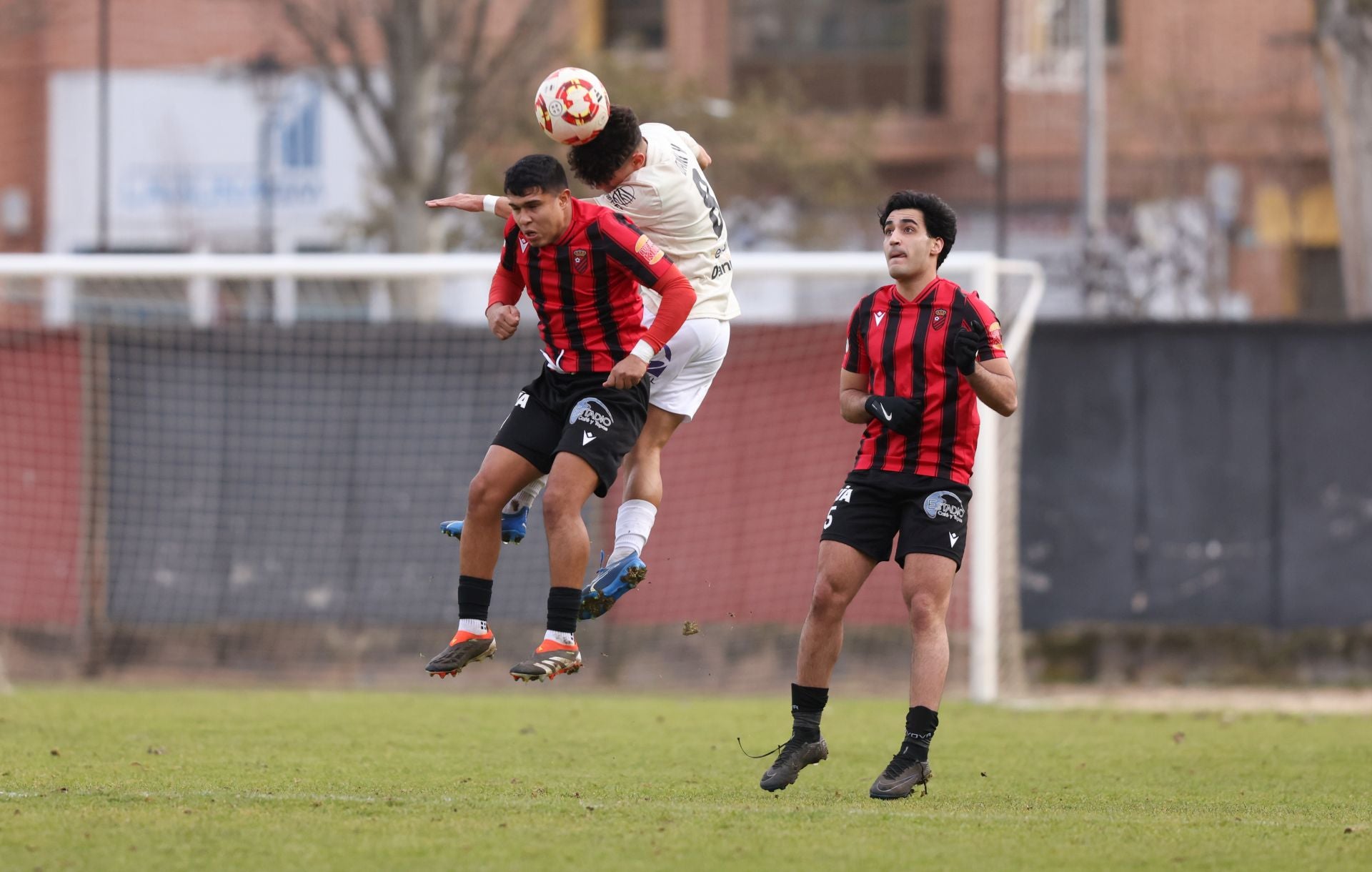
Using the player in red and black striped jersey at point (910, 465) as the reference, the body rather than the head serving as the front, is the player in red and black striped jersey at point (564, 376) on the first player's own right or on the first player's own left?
on the first player's own right

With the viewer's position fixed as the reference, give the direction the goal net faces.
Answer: facing the viewer

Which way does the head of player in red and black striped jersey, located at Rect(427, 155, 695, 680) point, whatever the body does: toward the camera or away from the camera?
toward the camera

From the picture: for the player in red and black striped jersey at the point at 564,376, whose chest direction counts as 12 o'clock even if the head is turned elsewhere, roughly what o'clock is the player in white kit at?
The player in white kit is roughly at 6 o'clock from the player in red and black striped jersey.

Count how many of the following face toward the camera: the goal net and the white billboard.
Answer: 2

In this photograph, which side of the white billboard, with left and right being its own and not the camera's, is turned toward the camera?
front

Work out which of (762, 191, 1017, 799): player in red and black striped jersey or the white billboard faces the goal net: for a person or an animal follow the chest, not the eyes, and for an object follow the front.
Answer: the white billboard

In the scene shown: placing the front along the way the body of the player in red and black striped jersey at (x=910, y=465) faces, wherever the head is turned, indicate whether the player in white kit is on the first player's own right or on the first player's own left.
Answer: on the first player's own right

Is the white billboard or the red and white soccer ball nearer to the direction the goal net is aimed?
the red and white soccer ball

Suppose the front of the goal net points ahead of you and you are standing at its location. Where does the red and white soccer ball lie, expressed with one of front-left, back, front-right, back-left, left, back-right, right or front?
front

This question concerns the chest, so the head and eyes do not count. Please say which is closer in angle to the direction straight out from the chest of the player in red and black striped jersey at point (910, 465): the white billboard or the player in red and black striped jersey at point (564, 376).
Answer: the player in red and black striped jersey

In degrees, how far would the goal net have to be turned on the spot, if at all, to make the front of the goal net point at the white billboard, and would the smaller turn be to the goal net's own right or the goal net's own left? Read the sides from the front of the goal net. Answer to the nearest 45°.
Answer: approximately 180°

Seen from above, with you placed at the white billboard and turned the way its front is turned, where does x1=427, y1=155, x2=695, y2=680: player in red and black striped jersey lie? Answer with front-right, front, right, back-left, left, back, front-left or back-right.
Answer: front

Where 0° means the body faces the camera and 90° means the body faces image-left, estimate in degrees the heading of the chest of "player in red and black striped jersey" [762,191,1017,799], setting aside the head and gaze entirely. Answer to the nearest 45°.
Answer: approximately 45°

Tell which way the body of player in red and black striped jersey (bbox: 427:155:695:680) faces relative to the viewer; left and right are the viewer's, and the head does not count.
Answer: facing the viewer and to the left of the viewer

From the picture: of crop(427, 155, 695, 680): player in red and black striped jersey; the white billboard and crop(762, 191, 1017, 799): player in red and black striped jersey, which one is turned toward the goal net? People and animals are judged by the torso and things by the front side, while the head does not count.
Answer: the white billboard

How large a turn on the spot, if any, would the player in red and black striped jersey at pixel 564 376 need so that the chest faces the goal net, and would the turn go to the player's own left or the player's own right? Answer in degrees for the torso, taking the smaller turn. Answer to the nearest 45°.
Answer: approximately 135° to the player's own right

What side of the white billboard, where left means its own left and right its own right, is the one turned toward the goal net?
front

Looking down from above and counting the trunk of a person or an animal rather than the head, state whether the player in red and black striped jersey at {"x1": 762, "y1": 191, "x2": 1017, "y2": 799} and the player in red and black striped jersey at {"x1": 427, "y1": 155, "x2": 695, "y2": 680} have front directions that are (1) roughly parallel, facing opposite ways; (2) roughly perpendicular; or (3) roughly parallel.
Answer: roughly parallel

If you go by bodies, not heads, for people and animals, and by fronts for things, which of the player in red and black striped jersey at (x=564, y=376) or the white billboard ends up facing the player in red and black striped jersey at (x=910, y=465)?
the white billboard

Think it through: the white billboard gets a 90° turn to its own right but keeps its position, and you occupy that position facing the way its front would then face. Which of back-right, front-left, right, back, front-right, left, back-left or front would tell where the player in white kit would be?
left
